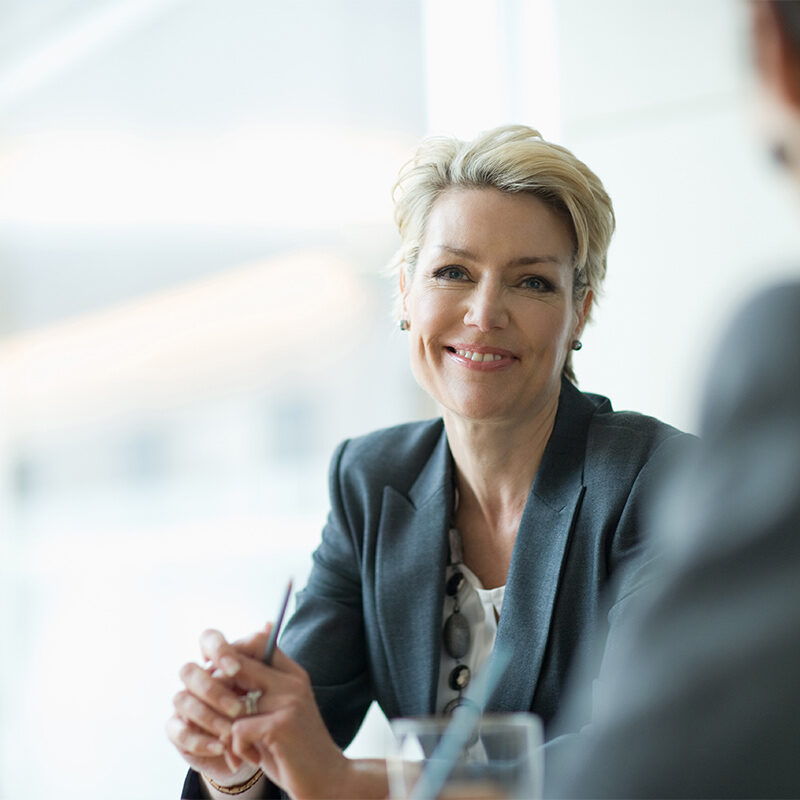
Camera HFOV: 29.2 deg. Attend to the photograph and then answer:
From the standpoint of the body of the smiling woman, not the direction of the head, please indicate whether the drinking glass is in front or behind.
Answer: in front

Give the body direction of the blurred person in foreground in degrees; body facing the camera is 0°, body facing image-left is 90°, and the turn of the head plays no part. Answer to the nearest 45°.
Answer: approximately 135°

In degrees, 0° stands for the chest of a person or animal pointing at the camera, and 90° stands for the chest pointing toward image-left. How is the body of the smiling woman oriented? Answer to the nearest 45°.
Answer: approximately 45°

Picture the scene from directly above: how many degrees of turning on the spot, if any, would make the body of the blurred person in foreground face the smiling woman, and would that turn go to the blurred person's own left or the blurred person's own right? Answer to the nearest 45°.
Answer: approximately 45° to the blurred person's own right

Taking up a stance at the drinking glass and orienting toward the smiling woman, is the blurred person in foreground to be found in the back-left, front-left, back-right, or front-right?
back-right

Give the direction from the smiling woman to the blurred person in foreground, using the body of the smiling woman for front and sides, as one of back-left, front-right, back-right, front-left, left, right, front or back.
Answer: front-left

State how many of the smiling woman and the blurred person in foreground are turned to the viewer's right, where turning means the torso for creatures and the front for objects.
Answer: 0
